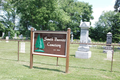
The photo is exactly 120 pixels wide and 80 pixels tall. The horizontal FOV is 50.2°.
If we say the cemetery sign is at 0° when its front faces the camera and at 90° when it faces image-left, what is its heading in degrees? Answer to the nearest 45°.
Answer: approximately 45°

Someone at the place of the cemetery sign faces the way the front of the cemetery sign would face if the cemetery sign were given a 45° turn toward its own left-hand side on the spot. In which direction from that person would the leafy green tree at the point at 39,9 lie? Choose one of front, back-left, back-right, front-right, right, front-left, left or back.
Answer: back

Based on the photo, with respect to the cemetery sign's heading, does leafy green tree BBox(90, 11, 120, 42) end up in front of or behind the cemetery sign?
behind

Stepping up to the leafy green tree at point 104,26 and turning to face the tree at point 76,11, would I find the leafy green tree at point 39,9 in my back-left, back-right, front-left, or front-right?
front-left
